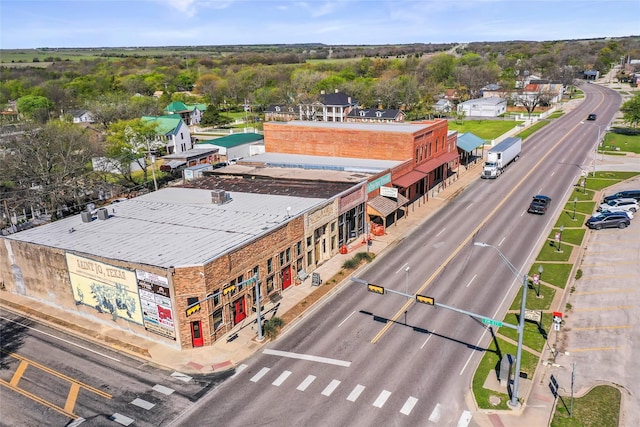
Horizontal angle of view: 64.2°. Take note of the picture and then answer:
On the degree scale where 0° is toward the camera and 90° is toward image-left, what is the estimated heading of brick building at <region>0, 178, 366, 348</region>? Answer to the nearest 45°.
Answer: approximately 315°
